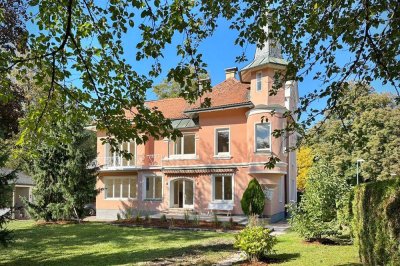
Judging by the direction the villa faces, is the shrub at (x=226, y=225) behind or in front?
in front

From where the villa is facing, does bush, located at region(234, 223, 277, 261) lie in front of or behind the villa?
in front

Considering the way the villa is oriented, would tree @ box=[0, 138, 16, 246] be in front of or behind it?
in front

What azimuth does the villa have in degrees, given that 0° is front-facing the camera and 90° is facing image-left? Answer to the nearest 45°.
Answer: approximately 0°

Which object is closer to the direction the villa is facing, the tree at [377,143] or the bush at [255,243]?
the bush
